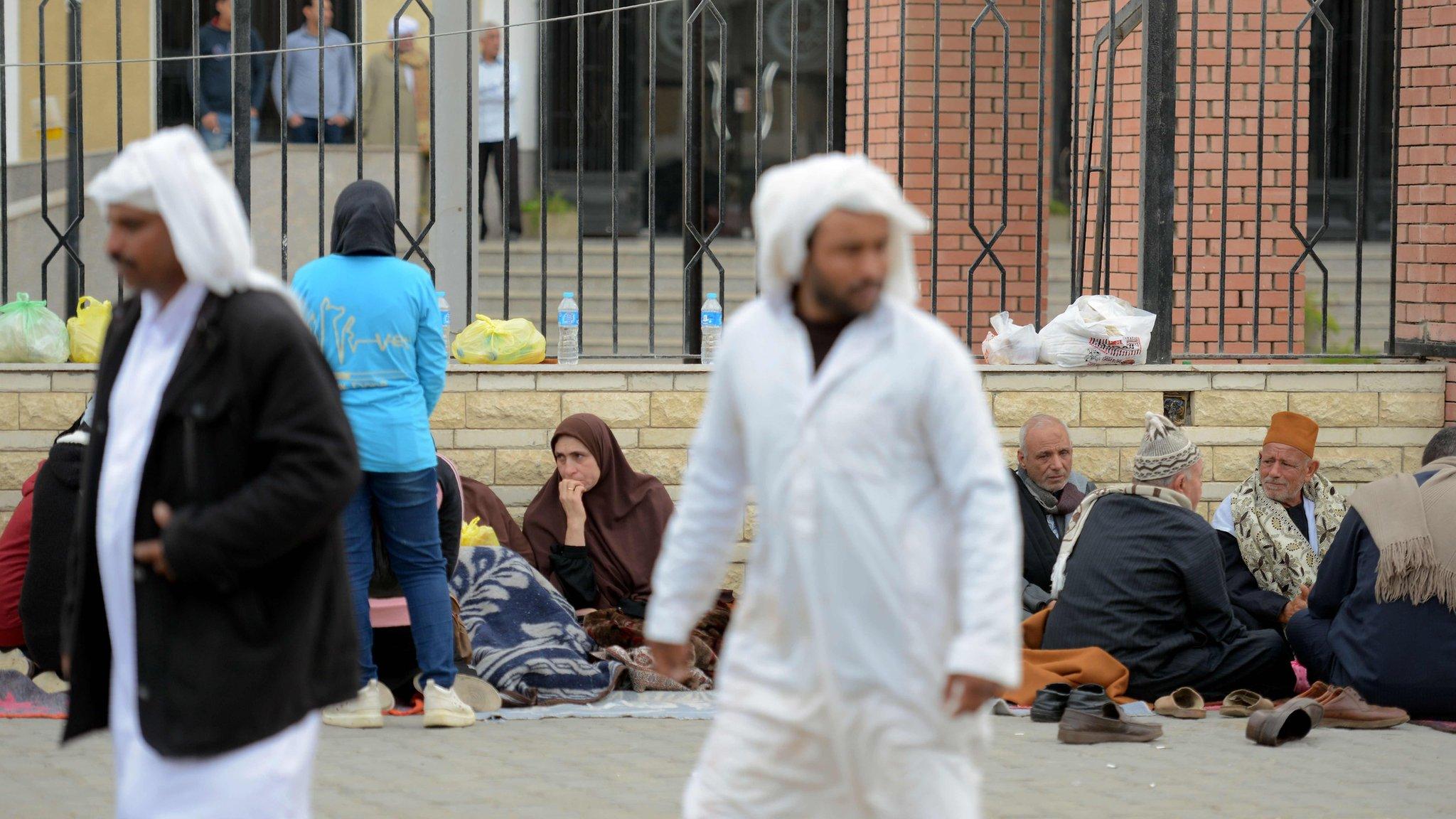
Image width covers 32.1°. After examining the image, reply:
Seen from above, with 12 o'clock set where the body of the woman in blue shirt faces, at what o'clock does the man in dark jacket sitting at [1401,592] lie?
The man in dark jacket sitting is roughly at 3 o'clock from the woman in blue shirt.

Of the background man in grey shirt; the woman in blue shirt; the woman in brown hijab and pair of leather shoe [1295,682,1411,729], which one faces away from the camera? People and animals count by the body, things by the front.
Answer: the woman in blue shirt

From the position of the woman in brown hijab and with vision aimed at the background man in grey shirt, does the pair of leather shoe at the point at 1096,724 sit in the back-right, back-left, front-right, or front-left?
back-right

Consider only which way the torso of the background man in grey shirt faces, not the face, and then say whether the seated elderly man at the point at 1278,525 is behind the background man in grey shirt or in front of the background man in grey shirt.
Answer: in front

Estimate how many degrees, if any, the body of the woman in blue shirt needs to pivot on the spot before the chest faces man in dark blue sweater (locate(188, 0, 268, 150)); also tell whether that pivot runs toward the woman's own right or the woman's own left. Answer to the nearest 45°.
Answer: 0° — they already face them

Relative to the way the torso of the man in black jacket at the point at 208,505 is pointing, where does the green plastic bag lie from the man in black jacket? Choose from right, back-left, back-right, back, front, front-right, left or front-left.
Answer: back-right

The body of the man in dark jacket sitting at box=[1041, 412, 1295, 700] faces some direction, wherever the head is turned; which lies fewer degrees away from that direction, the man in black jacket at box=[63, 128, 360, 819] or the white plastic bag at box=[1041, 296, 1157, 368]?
the white plastic bag

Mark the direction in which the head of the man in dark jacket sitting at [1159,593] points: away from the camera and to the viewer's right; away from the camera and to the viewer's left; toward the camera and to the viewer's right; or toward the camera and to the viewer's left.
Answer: away from the camera and to the viewer's right

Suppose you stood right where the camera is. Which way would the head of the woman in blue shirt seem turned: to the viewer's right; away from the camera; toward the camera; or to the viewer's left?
away from the camera

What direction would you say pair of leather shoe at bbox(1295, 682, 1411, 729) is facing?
to the viewer's right

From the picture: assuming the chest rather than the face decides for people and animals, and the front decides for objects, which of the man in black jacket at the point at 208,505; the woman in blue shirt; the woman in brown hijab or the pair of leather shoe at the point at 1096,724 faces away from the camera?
the woman in blue shirt

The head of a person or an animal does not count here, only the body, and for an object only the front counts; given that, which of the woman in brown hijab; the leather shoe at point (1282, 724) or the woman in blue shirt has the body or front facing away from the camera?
the woman in blue shirt

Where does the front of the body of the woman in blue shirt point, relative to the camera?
away from the camera

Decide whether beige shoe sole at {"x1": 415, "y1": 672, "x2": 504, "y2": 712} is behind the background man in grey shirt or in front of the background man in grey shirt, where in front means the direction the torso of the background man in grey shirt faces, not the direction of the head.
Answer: in front

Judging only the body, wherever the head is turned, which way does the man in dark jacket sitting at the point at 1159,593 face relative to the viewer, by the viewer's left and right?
facing away from the viewer and to the right of the viewer

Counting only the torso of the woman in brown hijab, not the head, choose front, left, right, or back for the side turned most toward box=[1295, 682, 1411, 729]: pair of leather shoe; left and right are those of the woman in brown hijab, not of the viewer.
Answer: left
